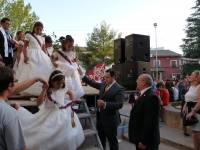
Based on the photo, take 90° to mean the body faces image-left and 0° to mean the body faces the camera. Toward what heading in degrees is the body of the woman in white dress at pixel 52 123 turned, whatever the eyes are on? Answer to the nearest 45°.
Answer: approximately 315°

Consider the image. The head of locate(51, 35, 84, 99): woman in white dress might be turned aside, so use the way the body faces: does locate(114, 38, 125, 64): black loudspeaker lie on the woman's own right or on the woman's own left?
on the woman's own left

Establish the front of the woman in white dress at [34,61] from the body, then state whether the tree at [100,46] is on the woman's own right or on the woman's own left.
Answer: on the woman's own left

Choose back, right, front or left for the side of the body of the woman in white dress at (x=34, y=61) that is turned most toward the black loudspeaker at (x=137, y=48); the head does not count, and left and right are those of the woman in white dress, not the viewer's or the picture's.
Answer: left

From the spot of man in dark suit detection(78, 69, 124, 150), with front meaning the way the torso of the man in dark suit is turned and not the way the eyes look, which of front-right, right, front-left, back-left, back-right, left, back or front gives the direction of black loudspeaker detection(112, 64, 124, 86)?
back-right

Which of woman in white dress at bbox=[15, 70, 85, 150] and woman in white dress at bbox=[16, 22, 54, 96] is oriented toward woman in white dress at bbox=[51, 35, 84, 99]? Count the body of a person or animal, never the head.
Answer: woman in white dress at bbox=[16, 22, 54, 96]

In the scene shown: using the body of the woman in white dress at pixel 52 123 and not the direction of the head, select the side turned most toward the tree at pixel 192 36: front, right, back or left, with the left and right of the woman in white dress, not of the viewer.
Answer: left

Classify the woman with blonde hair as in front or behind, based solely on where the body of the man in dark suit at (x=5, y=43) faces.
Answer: in front

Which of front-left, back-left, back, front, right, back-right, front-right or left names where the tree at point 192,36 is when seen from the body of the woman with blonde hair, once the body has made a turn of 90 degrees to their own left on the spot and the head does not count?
back

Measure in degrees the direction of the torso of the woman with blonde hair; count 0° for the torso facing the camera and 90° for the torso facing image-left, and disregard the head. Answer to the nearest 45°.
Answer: approximately 90°

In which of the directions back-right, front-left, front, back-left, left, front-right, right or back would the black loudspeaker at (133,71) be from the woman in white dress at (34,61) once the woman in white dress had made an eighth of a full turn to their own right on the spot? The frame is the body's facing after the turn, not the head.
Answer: back-left

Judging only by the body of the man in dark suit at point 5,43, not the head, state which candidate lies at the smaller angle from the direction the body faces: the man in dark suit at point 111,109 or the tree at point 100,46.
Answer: the man in dark suit

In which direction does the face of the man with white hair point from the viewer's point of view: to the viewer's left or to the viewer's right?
to the viewer's left
